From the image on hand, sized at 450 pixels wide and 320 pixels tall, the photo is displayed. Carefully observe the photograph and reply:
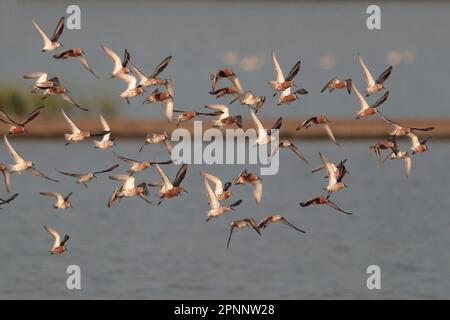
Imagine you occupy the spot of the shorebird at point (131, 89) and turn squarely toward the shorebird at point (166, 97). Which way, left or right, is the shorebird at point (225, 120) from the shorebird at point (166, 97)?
right

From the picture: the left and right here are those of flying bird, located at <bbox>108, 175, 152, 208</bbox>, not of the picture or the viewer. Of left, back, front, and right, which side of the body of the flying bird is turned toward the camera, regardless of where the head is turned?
right

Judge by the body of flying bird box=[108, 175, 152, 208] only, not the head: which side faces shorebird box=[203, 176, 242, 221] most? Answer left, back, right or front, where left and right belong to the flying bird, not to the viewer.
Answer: front

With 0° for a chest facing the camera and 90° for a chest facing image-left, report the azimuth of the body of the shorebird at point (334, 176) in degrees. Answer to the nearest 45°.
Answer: approximately 270°
